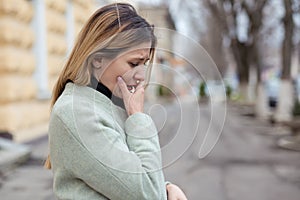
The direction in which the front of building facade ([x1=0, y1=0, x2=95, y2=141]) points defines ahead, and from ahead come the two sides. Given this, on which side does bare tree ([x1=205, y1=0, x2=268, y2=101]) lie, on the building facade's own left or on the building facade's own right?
on the building facade's own left

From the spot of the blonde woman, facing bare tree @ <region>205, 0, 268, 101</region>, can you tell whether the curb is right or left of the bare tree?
left

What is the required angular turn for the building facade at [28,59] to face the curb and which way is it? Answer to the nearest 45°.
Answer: approximately 45° to its right

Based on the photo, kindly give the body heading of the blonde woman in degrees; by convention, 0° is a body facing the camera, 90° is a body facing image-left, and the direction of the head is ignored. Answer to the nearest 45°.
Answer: approximately 270°

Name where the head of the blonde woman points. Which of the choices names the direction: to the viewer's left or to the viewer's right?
to the viewer's right

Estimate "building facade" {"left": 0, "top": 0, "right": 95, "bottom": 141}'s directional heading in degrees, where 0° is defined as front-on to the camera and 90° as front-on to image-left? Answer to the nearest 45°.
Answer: approximately 315°

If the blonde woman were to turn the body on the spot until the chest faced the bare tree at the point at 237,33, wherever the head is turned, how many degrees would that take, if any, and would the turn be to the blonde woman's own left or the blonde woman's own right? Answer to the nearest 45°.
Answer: approximately 90° to the blonde woman's own left
